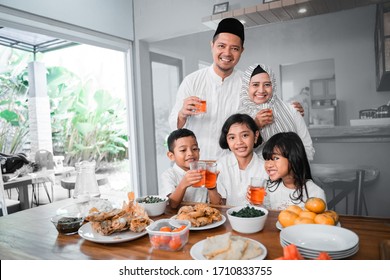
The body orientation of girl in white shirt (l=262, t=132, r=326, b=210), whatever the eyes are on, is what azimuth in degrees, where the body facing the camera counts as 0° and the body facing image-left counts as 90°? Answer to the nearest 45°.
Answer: approximately 45°

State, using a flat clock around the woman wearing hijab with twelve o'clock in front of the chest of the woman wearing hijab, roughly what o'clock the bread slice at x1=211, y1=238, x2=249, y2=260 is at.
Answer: The bread slice is roughly at 12 o'clock from the woman wearing hijab.

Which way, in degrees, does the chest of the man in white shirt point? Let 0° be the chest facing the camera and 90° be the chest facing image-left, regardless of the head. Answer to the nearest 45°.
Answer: approximately 0°

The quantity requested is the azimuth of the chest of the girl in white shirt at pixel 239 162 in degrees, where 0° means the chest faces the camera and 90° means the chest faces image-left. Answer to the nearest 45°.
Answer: approximately 0°

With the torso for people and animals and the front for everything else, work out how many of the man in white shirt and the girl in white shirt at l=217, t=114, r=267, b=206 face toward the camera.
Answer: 2

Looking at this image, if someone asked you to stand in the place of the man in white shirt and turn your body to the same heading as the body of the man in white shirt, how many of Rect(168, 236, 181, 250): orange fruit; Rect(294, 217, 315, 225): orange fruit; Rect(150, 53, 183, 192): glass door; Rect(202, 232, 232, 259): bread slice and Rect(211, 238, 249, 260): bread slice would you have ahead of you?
4
